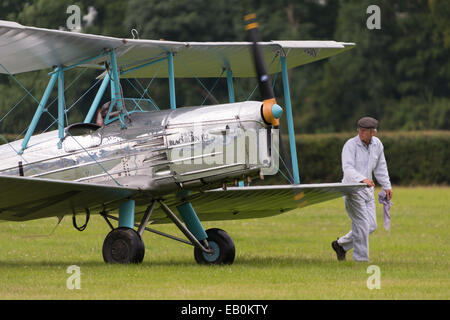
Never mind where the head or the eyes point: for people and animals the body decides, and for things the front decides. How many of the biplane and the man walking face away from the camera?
0

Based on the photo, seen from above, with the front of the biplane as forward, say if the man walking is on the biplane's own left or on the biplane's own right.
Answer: on the biplane's own left

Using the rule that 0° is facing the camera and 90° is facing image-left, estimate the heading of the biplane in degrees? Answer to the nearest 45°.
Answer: approximately 315°

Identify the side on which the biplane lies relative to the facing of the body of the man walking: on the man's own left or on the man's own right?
on the man's own right
